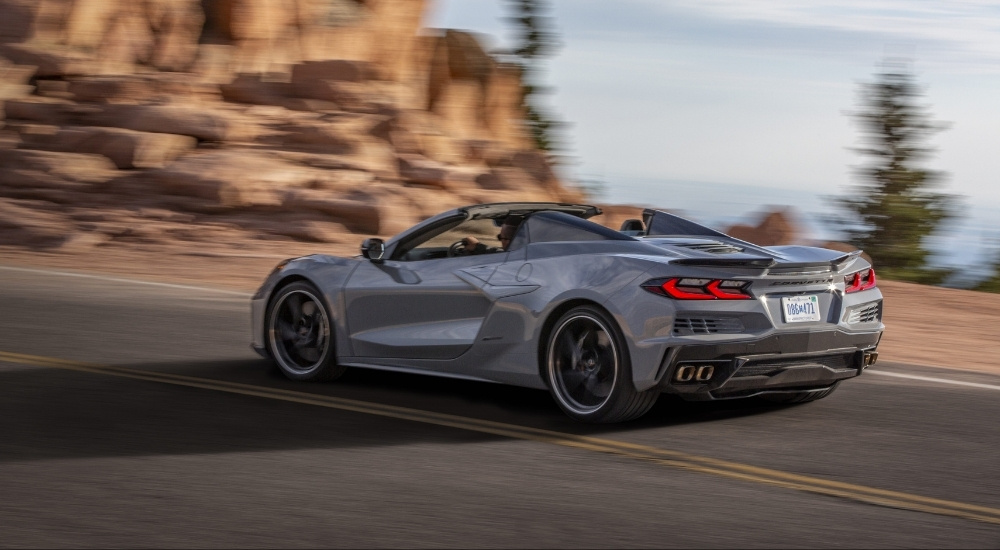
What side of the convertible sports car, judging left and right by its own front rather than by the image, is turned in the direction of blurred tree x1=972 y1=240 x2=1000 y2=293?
right

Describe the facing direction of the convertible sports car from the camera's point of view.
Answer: facing away from the viewer and to the left of the viewer
